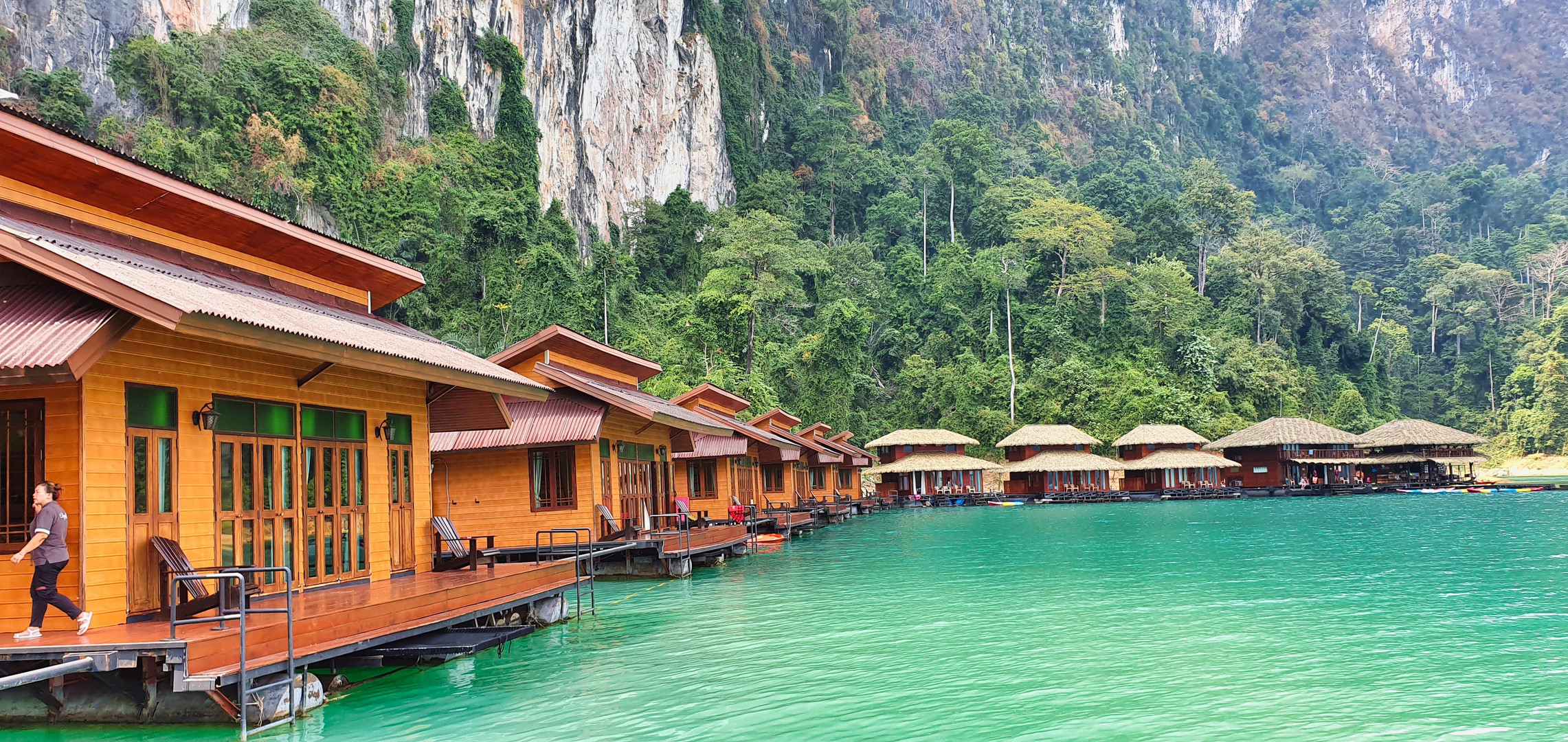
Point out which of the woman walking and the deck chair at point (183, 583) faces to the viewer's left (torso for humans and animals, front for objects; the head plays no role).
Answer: the woman walking

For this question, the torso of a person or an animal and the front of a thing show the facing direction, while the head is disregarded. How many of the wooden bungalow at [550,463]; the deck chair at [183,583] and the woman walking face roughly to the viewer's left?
1

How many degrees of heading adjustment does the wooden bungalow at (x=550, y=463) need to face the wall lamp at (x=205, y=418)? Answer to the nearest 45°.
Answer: approximately 45° to its right

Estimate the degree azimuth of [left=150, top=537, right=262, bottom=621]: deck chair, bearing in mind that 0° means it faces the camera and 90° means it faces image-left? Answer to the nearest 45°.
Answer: approximately 270°

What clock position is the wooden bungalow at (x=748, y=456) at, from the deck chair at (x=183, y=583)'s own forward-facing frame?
The wooden bungalow is roughly at 10 o'clock from the deck chair.

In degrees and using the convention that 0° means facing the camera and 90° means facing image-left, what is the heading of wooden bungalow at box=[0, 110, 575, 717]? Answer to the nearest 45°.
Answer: approximately 315°

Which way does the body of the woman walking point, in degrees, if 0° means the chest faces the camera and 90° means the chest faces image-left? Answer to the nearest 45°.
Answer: approximately 90°
